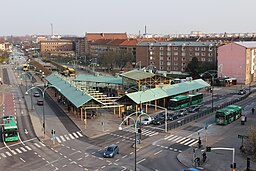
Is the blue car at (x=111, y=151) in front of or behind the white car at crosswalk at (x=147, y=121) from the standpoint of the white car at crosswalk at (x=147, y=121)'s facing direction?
in front

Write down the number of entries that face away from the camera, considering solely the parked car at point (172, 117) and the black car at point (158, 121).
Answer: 0

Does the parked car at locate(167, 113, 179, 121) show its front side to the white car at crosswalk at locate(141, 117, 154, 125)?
yes

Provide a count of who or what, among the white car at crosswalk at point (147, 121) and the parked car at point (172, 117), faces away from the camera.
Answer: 0

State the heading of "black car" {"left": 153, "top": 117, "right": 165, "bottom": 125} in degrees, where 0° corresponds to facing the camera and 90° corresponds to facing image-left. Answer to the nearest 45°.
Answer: approximately 45°

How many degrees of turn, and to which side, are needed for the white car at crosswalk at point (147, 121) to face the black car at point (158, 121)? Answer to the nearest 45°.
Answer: approximately 135° to its left

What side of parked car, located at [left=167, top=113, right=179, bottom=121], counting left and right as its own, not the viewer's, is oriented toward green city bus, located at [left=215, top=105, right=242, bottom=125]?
left

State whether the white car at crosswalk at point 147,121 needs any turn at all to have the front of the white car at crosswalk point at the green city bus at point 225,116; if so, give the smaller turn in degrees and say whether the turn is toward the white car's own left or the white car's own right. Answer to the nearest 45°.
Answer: approximately 135° to the white car's own left

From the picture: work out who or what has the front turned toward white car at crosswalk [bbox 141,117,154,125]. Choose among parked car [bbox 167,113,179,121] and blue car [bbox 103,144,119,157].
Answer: parked car [bbox 167,113,179,121]

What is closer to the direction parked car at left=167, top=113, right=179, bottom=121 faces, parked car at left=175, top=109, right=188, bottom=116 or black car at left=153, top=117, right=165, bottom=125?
the black car
